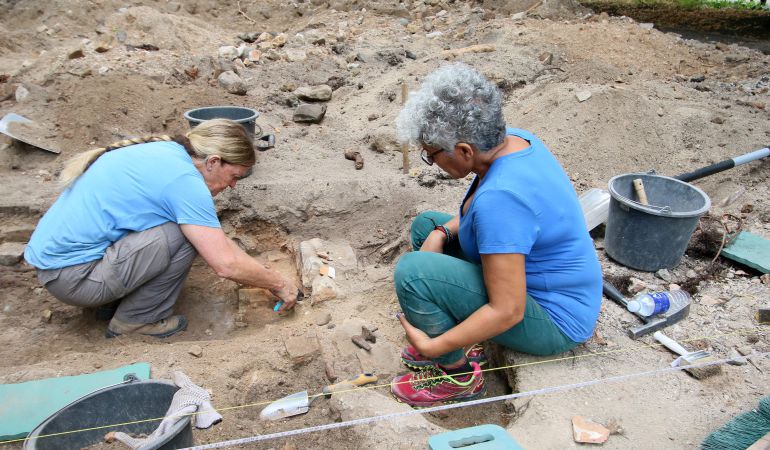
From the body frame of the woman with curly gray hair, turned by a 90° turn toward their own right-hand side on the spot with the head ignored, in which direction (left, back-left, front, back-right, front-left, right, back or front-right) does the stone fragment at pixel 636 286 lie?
front-right

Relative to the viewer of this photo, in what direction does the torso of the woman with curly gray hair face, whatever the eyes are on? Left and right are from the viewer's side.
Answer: facing to the left of the viewer

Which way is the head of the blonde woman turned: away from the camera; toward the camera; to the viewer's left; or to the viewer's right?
to the viewer's right

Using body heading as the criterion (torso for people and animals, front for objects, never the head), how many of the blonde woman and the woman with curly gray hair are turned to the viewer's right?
1

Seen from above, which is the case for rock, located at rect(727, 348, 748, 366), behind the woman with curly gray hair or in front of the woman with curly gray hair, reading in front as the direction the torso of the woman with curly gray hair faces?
behind

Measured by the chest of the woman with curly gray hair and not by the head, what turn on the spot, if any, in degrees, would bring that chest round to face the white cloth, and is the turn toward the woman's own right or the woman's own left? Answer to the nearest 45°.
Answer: approximately 45° to the woman's own left

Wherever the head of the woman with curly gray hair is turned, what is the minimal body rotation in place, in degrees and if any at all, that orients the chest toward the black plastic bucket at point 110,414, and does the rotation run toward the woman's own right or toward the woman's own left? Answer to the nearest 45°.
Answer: approximately 45° to the woman's own left

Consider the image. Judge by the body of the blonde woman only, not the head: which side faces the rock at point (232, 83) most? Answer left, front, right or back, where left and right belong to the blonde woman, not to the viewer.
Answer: left

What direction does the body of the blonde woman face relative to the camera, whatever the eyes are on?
to the viewer's right

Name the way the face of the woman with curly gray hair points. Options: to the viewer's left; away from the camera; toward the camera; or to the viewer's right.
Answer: to the viewer's left
